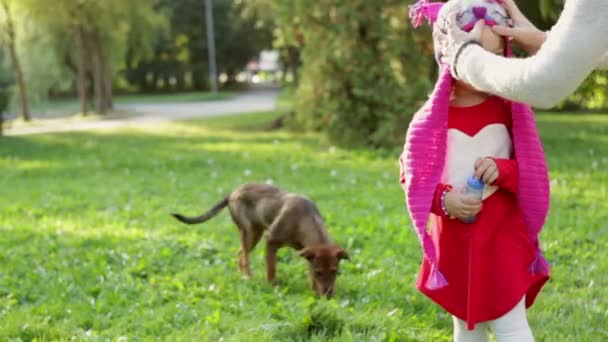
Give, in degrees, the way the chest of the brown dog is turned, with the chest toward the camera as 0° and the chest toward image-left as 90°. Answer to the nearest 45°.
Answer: approximately 315°

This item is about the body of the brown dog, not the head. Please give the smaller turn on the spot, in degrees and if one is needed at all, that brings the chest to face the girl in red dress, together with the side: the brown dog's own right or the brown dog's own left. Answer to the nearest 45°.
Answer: approximately 45° to the brown dog's own right

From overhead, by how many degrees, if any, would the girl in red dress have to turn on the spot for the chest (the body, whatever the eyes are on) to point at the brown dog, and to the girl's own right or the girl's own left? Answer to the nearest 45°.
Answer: approximately 135° to the girl's own right

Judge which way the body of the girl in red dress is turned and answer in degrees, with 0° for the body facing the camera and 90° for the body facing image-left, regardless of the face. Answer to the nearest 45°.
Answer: approximately 0°

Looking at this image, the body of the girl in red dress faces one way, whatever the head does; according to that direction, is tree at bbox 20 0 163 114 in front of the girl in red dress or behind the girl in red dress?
behind

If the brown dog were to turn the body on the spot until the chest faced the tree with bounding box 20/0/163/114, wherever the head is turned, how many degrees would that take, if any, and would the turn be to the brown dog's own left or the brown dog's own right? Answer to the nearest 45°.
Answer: approximately 135° to the brown dog's own left

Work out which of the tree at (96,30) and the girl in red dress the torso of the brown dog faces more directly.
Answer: the girl in red dress
